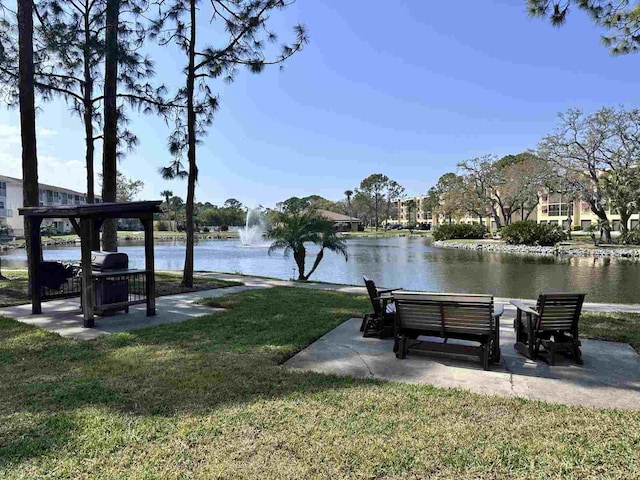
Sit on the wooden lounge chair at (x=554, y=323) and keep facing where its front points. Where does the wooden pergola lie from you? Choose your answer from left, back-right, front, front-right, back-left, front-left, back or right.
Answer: front-left

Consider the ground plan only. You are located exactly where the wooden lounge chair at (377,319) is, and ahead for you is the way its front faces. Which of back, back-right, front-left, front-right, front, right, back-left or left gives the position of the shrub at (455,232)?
left

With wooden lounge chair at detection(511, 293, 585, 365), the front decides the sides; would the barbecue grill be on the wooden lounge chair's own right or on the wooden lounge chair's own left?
on the wooden lounge chair's own left

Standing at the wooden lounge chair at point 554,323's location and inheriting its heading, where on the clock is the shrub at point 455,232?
The shrub is roughly at 1 o'clock from the wooden lounge chair.

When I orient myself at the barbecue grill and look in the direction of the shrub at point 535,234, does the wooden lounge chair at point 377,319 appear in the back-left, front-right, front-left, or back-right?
front-right

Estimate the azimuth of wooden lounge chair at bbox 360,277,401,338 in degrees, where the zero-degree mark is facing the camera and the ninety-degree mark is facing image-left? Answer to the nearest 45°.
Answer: approximately 270°

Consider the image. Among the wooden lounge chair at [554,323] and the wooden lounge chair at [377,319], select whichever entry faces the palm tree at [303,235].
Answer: the wooden lounge chair at [554,323]

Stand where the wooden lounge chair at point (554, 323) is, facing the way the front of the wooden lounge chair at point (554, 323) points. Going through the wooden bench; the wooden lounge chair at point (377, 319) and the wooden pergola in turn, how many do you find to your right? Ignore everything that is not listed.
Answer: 0

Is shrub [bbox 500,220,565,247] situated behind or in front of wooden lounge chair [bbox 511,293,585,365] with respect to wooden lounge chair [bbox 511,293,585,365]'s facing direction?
in front

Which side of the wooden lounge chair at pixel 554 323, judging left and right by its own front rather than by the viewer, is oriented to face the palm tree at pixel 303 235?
front

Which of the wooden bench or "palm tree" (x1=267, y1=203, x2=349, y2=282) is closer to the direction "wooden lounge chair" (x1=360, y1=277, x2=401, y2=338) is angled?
the wooden bench

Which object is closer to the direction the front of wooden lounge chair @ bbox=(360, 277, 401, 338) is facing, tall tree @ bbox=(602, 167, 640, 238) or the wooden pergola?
the tall tree

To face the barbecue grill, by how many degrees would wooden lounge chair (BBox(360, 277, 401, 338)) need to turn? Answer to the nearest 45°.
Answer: approximately 180°

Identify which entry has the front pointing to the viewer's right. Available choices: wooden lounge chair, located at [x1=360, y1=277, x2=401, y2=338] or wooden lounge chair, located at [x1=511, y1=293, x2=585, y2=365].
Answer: wooden lounge chair, located at [x1=360, y1=277, x2=401, y2=338]

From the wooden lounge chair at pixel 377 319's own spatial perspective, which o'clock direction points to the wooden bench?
The wooden bench is roughly at 2 o'clock from the wooden lounge chair.

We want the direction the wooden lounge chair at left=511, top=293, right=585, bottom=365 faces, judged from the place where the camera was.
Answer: facing away from the viewer and to the left of the viewer

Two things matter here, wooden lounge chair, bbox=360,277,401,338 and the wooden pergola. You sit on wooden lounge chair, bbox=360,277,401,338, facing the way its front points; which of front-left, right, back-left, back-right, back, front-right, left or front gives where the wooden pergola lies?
back

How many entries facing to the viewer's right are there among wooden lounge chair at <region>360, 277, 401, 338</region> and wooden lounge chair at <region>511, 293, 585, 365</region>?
1

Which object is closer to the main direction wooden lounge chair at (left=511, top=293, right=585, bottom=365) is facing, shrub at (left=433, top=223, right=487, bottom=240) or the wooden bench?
the shrub

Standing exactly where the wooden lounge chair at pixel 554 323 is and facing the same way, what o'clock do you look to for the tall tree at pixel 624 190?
The tall tree is roughly at 2 o'clock from the wooden lounge chair.

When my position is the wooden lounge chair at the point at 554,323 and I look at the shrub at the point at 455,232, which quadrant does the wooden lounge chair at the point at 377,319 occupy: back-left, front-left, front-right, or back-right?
front-left
